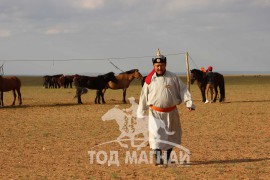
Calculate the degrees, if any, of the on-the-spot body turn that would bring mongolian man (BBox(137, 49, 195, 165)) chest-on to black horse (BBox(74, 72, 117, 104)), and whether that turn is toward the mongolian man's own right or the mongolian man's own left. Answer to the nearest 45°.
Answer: approximately 180°

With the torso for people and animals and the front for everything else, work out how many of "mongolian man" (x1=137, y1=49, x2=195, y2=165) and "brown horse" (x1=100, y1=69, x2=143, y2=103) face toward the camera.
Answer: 1

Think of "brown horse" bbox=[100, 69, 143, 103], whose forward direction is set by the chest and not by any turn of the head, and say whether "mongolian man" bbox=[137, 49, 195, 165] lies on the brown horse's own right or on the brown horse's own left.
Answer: on the brown horse's own right

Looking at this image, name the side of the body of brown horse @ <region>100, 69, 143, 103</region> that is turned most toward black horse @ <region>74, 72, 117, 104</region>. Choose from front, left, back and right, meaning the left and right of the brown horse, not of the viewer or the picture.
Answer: back

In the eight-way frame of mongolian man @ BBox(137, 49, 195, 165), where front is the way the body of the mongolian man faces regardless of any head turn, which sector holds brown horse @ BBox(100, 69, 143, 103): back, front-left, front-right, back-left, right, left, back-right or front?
back

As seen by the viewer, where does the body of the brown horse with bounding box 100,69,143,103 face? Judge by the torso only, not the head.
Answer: to the viewer's right

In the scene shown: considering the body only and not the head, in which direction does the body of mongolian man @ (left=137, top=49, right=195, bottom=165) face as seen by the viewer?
toward the camera

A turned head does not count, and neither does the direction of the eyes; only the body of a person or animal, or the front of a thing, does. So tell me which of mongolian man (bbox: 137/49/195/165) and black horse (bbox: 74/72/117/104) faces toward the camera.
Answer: the mongolian man
